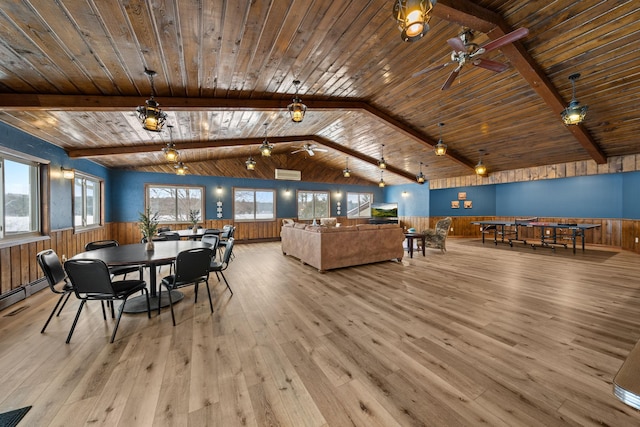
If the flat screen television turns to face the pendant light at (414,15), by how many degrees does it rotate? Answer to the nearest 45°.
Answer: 0° — it already faces it

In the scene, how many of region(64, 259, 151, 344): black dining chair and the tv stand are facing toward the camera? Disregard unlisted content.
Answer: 1

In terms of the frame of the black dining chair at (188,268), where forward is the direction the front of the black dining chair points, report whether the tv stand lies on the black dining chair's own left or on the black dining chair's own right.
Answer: on the black dining chair's own right

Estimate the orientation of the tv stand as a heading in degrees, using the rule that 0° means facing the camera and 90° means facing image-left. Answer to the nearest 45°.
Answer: approximately 0°

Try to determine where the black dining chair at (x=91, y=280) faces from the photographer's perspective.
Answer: facing away from the viewer and to the right of the viewer

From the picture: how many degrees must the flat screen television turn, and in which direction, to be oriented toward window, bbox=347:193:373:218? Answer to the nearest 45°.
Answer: approximately 90° to its right

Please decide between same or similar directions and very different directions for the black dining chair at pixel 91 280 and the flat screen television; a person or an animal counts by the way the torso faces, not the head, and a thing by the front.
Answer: very different directions

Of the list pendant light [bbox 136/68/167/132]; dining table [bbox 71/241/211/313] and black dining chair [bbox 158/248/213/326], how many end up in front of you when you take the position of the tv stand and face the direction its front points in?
3

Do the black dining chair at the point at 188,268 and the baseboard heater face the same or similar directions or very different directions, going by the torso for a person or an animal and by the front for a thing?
very different directions

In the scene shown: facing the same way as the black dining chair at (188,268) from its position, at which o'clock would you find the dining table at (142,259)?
The dining table is roughly at 12 o'clock from the black dining chair.

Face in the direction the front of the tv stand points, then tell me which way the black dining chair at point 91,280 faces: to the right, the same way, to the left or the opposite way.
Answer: the opposite way

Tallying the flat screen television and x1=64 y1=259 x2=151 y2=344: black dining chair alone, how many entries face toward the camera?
1
